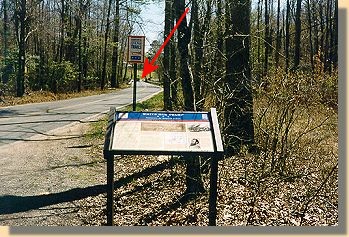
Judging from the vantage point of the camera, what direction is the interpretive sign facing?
facing the viewer

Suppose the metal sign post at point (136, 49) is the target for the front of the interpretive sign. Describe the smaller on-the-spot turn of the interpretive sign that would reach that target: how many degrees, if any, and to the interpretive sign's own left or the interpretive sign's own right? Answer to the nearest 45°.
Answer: approximately 180°
